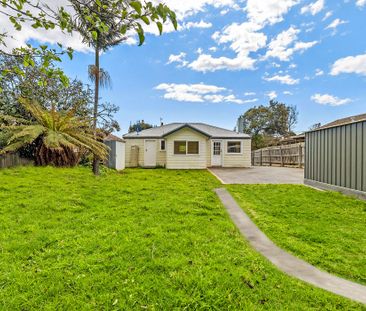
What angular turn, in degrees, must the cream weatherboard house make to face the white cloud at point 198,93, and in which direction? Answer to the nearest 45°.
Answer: approximately 180°

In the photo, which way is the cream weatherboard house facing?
toward the camera

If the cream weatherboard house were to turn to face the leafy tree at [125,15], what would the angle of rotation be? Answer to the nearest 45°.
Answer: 0° — it already faces it

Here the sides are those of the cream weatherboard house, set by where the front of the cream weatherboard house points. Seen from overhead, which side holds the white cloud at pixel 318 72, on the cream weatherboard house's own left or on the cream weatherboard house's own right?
on the cream weatherboard house's own left

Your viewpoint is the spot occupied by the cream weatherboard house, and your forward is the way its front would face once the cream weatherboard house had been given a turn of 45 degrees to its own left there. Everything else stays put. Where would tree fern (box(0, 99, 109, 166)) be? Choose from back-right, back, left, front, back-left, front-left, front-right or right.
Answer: right

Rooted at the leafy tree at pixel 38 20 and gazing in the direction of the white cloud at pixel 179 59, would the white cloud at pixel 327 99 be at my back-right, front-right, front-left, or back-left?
front-right

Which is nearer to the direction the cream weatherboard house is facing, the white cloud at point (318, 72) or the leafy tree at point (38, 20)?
the leafy tree

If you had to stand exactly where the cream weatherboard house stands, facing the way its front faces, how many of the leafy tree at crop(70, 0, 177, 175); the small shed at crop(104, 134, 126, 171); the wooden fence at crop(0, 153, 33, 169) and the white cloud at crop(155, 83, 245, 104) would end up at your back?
1
